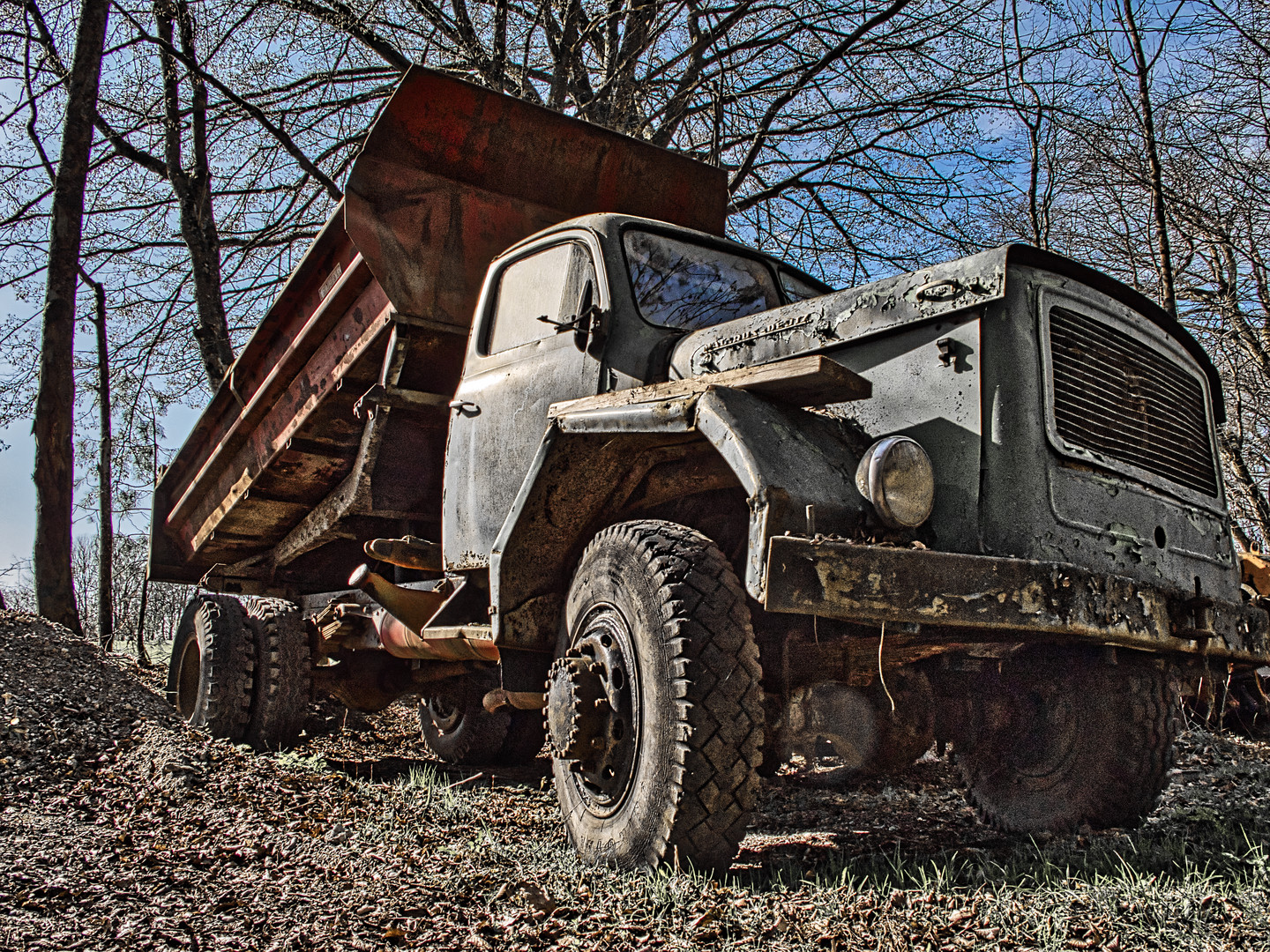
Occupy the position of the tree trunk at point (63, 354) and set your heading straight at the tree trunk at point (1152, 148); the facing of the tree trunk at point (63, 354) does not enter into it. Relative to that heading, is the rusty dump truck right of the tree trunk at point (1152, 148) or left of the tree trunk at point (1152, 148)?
right

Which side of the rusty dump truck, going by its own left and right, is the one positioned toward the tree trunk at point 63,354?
back

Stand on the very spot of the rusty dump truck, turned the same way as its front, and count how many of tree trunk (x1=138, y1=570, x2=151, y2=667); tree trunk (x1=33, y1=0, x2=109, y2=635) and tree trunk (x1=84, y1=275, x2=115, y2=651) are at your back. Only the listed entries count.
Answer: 3

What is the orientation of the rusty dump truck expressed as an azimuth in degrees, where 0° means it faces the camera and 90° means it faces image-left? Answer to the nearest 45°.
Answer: approximately 315°

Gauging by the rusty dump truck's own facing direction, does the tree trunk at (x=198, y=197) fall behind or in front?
behind

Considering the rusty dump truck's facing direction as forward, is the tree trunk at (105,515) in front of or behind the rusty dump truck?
behind

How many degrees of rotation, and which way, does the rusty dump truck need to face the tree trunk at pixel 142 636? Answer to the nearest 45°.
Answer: approximately 180°
